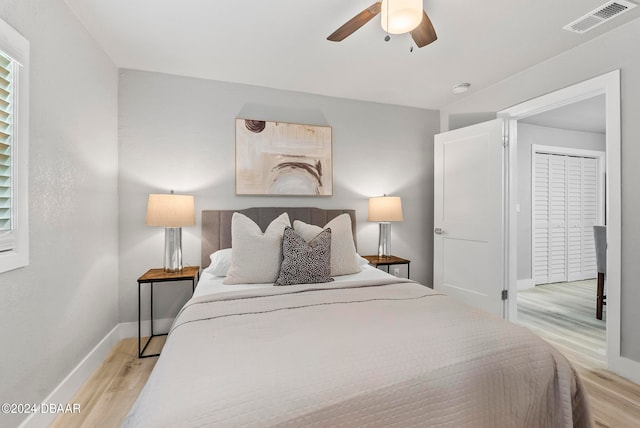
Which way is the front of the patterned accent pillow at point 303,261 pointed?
toward the camera

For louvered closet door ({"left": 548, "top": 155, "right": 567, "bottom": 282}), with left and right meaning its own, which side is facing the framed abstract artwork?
right

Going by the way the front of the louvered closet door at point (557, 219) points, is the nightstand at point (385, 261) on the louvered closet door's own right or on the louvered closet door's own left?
on the louvered closet door's own right

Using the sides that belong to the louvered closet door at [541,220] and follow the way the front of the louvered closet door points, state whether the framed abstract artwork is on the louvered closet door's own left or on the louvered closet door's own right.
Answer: on the louvered closet door's own right

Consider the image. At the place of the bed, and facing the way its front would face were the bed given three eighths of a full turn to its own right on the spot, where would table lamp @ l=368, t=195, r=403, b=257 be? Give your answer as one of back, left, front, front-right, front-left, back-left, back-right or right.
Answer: front-right

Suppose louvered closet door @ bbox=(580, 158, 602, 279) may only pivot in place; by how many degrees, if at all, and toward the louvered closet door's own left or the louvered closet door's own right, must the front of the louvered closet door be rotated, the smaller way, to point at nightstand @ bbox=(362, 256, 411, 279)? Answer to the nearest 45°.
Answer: approximately 45° to the louvered closet door's own right

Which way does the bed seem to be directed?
toward the camera
